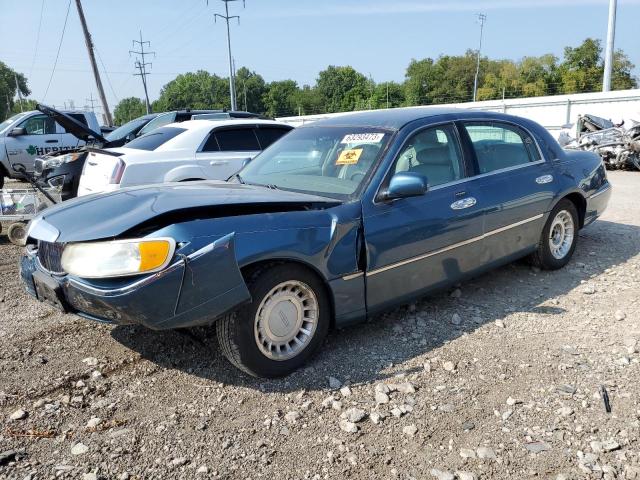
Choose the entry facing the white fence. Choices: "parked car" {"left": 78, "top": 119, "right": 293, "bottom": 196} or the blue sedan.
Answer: the parked car

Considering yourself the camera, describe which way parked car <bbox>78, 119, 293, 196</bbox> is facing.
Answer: facing away from the viewer and to the right of the viewer

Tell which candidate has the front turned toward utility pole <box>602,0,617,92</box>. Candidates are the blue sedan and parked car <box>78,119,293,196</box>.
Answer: the parked car

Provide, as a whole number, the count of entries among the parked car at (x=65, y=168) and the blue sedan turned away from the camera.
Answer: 0

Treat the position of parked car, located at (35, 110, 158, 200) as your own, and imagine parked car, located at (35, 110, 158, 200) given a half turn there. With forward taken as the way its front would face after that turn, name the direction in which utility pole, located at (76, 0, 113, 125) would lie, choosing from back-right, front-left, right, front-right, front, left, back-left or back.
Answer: front-left

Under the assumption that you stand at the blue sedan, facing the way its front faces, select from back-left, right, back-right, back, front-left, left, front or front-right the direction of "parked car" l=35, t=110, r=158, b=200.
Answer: right

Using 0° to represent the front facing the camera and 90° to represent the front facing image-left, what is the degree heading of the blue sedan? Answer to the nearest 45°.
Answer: approximately 45°

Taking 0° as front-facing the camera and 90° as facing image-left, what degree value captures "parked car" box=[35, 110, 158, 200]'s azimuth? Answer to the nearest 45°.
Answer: approximately 45°

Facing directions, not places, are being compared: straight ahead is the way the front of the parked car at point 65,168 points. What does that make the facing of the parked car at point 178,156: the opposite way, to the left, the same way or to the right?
the opposite way

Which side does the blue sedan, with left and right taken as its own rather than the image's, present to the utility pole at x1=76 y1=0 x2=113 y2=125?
right

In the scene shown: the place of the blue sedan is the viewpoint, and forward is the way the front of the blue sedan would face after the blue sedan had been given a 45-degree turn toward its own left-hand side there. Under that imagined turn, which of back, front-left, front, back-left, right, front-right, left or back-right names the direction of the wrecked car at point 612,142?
back-left

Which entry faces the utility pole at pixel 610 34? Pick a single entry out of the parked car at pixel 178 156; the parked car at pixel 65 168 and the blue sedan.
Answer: the parked car at pixel 178 156

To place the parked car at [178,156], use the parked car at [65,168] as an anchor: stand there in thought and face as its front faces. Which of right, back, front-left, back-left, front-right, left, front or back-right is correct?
left

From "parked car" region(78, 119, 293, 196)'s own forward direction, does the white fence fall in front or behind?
in front

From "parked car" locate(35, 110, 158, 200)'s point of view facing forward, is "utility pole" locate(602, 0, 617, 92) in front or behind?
behind

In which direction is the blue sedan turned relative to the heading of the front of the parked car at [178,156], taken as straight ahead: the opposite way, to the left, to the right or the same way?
the opposite way
